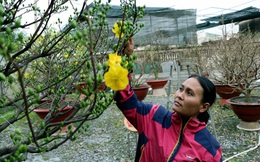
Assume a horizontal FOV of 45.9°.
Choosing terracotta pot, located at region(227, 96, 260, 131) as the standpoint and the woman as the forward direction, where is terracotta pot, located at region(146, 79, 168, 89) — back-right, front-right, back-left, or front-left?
back-right

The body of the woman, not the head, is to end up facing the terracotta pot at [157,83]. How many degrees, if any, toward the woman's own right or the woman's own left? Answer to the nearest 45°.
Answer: approximately 135° to the woman's own right

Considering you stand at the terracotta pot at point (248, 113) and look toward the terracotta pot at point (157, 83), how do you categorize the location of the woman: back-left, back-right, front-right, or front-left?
back-left

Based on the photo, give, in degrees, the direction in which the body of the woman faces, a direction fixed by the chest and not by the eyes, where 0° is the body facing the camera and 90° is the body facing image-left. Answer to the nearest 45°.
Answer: approximately 45°

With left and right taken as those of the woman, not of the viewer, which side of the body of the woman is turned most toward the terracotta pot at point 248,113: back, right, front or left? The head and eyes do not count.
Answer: back
